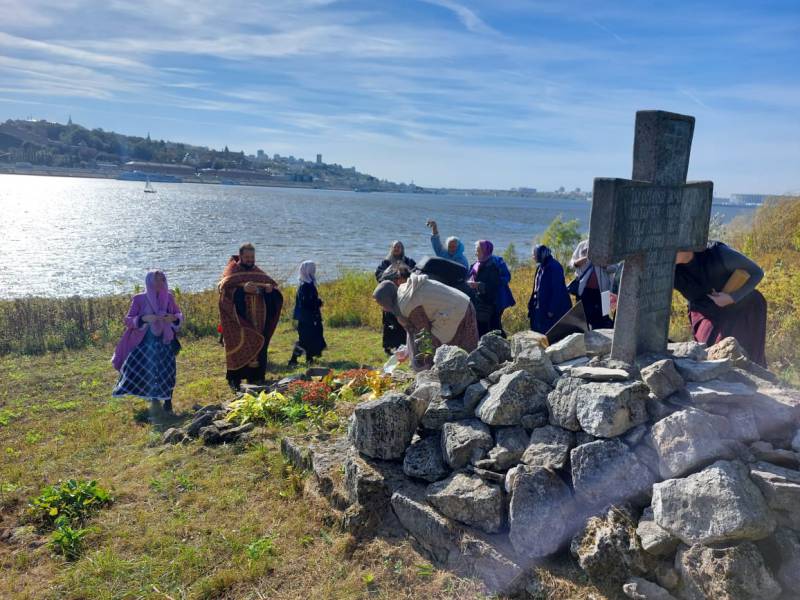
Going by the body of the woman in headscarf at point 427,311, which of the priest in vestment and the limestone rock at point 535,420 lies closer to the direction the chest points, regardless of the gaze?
the priest in vestment

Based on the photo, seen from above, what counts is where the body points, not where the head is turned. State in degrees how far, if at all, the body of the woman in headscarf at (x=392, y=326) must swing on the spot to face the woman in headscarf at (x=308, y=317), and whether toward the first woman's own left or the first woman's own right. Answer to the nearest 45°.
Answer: approximately 90° to the first woman's own right

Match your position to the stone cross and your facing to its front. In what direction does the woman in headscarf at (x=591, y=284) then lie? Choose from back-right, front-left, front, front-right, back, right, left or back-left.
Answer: back-left

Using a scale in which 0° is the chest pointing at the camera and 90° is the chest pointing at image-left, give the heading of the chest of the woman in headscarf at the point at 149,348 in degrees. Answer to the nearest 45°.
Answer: approximately 315°

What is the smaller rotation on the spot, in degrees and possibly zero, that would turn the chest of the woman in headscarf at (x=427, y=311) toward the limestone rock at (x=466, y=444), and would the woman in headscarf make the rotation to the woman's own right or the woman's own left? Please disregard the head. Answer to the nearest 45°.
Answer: approximately 90° to the woman's own left

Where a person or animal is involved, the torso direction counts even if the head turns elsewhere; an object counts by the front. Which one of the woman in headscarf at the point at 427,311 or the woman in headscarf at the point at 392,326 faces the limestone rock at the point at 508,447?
the woman in headscarf at the point at 392,326

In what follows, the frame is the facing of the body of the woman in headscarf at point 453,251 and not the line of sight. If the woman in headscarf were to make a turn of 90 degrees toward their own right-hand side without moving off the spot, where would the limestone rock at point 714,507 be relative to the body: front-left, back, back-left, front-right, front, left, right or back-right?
back-left

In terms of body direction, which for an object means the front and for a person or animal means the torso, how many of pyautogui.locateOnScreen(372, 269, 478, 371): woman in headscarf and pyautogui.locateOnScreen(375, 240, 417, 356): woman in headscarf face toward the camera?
1
